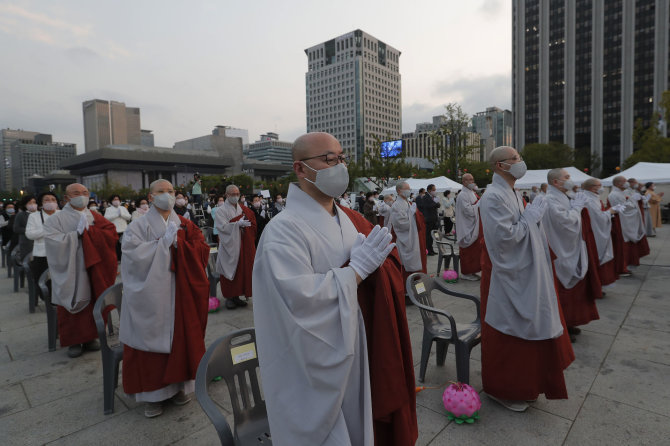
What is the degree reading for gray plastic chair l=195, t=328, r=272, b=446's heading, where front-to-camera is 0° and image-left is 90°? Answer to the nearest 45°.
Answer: approximately 315°

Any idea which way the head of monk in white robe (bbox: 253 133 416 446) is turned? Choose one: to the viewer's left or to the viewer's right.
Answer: to the viewer's right
